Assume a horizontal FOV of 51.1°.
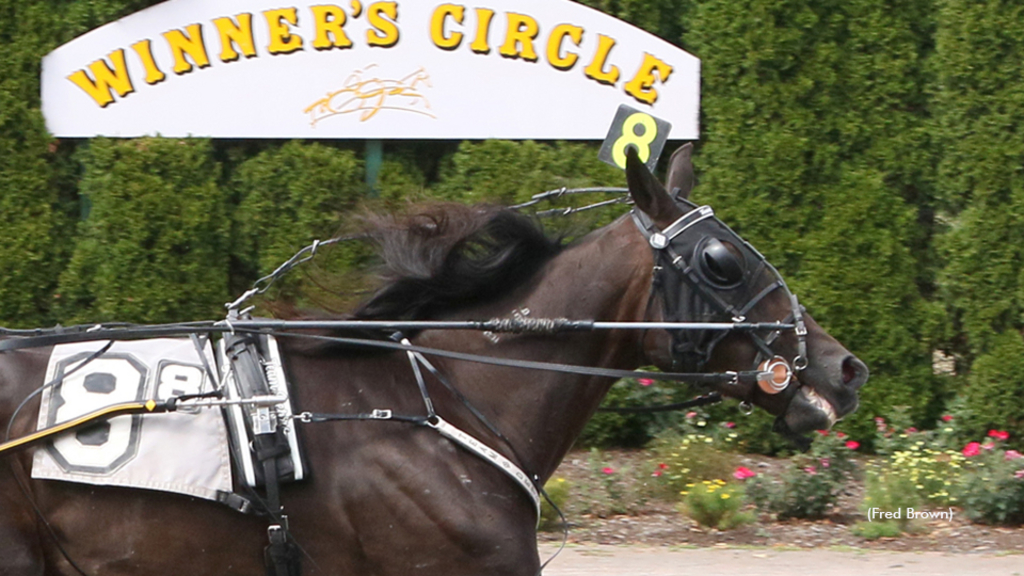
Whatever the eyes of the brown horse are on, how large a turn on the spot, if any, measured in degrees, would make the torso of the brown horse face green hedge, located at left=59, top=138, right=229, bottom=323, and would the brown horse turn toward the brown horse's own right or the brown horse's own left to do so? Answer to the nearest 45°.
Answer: approximately 135° to the brown horse's own left

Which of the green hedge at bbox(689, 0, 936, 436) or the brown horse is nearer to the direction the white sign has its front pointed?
the brown horse

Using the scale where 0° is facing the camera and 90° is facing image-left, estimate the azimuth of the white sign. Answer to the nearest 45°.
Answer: approximately 0°

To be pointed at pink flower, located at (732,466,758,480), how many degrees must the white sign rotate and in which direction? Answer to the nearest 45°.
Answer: approximately 45° to its left

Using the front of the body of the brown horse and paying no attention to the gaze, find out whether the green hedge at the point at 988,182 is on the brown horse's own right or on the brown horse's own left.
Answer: on the brown horse's own left

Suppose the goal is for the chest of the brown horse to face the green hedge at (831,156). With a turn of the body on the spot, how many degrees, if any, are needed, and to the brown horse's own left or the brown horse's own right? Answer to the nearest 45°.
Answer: approximately 45° to the brown horse's own left

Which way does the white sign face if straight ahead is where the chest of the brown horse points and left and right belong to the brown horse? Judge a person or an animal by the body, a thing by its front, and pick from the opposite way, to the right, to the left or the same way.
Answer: to the right

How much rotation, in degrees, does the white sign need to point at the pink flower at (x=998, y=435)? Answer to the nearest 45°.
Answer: approximately 90° to its left

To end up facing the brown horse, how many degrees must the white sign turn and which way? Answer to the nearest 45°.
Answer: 0° — it already faces it

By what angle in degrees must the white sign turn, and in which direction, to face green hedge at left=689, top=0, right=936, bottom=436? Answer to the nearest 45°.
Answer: approximately 90° to its left

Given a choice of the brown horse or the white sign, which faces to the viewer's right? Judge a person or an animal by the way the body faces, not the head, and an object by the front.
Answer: the brown horse

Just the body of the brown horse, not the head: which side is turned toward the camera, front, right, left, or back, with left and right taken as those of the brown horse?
right

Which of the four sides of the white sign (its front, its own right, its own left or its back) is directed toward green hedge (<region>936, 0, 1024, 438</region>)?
left

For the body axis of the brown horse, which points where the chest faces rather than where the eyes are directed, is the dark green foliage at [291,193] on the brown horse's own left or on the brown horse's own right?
on the brown horse's own left

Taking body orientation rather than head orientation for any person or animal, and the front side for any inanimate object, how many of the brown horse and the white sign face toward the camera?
1
